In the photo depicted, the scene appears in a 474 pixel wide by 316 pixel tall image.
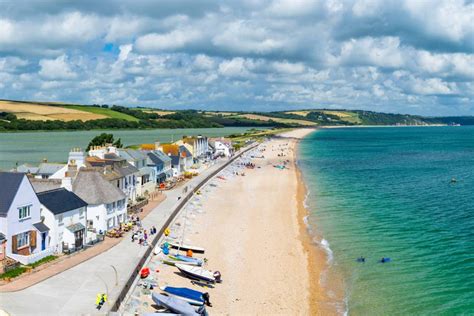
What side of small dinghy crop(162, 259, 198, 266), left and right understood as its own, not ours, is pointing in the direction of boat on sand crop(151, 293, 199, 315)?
left

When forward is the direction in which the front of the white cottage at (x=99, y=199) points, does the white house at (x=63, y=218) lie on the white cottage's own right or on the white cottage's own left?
on the white cottage's own right

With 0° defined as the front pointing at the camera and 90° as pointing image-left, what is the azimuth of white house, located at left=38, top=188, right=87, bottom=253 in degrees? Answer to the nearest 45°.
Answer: approximately 315°

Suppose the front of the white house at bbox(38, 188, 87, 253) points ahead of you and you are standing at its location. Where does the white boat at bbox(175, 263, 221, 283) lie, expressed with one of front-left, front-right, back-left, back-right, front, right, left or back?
front

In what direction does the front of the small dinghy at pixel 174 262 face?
to the viewer's left

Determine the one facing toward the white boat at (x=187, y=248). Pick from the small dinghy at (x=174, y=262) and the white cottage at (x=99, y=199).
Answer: the white cottage

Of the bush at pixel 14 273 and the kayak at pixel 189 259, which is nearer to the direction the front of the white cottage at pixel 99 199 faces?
the kayak

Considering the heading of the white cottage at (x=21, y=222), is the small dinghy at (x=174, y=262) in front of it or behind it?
in front

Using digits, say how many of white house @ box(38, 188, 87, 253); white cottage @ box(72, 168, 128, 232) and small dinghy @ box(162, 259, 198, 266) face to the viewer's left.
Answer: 1

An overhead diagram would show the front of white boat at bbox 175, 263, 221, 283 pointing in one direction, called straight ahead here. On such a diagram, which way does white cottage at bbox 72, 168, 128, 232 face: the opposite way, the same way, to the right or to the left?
the opposite way

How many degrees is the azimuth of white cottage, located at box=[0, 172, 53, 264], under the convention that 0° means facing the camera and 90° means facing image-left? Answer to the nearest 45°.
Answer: approximately 315°

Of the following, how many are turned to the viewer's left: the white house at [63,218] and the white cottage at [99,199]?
0
